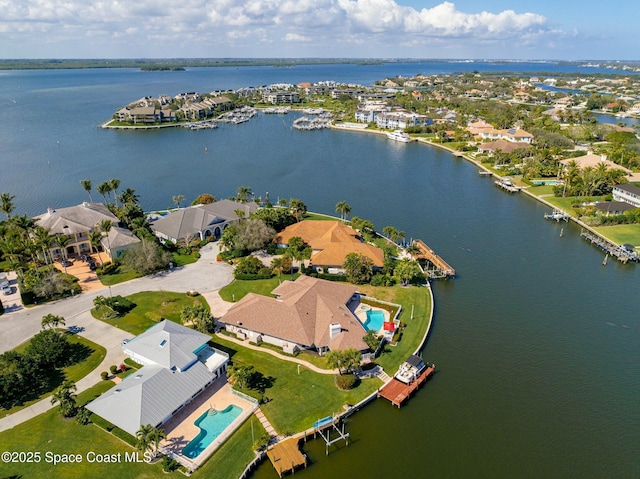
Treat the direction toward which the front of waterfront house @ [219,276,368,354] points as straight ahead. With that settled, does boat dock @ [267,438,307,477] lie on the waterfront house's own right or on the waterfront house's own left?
on the waterfront house's own left

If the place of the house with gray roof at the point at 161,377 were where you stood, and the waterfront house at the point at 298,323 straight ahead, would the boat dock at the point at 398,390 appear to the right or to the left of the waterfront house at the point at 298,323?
right

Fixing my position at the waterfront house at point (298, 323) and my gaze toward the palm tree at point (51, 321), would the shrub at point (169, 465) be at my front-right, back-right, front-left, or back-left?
front-left

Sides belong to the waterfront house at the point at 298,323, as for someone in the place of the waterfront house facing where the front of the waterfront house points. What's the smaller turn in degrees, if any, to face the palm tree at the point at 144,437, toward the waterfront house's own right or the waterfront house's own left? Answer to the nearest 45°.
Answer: approximately 90° to the waterfront house's own left

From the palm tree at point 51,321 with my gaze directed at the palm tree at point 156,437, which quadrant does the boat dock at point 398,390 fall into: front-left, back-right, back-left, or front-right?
front-left

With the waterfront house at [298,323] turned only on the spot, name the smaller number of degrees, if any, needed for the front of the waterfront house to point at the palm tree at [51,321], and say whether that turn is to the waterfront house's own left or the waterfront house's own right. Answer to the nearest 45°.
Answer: approximately 45° to the waterfront house's own left

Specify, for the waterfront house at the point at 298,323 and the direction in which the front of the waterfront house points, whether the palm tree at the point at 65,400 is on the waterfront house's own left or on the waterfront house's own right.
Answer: on the waterfront house's own left

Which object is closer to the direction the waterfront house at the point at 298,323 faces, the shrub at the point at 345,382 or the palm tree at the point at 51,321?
the palm tree

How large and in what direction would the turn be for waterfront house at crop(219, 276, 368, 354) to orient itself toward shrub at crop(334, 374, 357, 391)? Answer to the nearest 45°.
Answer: approximately 180°

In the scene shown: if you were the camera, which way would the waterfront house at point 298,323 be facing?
facing away from the viewer and to the left of the viewer

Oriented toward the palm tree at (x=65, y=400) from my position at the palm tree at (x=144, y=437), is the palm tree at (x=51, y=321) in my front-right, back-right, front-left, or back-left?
front-right

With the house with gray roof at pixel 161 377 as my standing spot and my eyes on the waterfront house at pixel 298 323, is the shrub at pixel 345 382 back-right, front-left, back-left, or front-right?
front-right

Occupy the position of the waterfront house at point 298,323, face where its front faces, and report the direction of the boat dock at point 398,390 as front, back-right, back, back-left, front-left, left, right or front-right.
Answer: back
